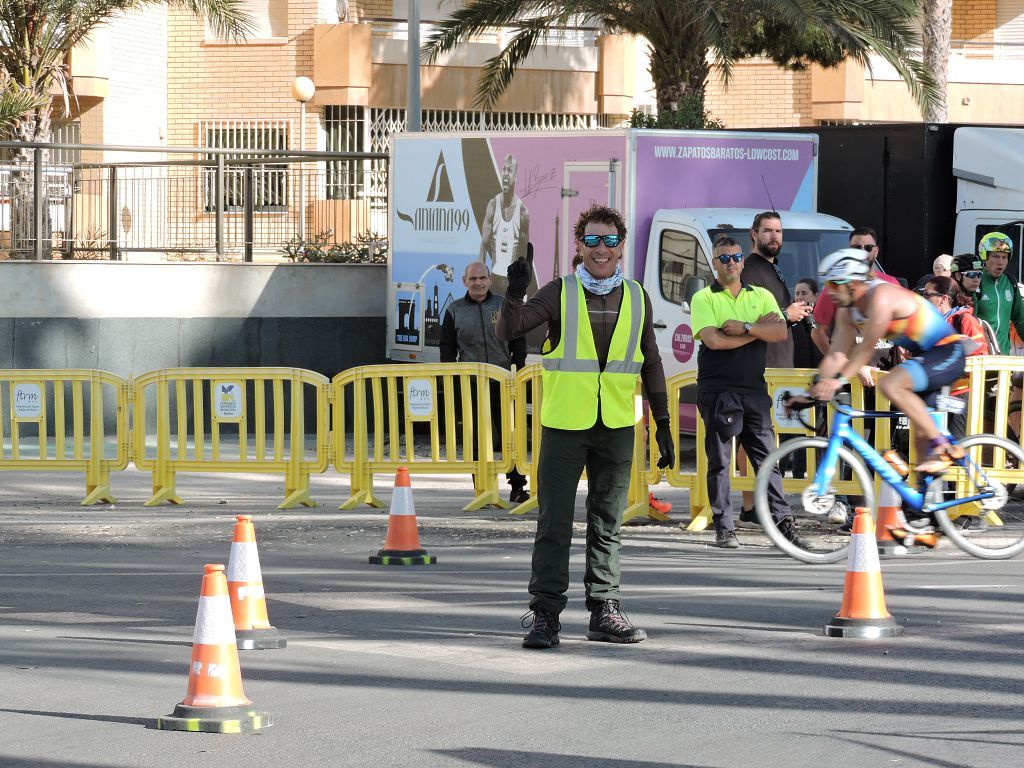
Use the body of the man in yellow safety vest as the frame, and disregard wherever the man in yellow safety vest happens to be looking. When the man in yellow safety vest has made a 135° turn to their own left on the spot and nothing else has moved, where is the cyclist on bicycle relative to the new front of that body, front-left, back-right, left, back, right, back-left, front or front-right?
front

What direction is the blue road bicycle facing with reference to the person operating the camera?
facing to the left of the viewer

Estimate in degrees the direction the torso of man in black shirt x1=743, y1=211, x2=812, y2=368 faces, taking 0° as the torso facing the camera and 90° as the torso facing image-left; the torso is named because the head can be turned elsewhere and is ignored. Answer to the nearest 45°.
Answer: approximately 315°

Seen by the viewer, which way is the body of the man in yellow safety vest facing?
toward the camera

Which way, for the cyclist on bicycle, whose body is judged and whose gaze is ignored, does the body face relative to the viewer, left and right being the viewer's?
facing to the left of the viewer

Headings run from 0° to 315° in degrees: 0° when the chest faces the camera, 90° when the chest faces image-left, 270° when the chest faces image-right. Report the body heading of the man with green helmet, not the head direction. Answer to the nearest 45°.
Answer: approximately 0°

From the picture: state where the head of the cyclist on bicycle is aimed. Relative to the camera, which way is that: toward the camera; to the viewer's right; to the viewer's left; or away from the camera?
to the viewer's left

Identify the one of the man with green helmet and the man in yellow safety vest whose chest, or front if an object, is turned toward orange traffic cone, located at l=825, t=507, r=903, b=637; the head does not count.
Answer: the man with green helmet

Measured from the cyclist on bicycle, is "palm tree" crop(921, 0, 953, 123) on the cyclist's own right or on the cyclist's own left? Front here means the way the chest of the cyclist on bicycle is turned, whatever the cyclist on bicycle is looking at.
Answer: on the cyclist's own right

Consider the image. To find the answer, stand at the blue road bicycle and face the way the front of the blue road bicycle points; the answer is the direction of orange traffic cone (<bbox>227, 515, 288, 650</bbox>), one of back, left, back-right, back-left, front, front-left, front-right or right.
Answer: front-left

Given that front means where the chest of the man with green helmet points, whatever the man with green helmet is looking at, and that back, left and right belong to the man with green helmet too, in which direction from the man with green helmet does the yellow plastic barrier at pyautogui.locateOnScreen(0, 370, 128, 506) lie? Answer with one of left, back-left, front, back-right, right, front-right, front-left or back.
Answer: right

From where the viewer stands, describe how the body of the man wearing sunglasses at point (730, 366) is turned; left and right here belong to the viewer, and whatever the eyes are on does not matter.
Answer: facing the viewer

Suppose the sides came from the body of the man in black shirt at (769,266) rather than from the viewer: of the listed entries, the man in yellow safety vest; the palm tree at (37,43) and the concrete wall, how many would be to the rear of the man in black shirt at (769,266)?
2

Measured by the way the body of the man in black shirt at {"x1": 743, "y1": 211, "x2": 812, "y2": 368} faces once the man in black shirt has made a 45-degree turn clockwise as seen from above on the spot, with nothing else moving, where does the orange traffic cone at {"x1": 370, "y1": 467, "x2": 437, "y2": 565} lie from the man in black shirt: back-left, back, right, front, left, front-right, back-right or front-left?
front-right

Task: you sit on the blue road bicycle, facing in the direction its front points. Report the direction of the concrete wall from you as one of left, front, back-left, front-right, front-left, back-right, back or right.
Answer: front-right
